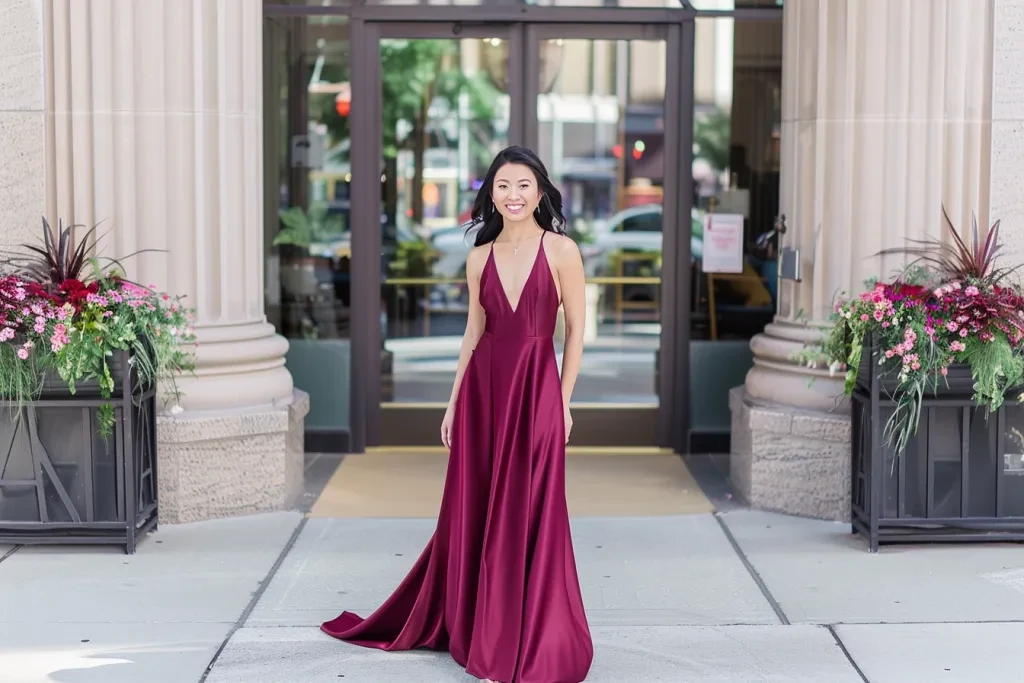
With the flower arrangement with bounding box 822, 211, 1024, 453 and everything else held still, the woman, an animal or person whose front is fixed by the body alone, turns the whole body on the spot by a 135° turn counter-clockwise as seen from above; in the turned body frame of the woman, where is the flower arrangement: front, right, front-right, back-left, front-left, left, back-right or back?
front

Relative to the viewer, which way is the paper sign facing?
toward the camera

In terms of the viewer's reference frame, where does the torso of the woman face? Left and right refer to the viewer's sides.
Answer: facing the viewer

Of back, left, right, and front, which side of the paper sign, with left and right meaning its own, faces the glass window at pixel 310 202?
right

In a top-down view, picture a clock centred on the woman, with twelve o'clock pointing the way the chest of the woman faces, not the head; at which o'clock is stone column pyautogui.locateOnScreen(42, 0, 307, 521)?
The stone column is roughly at 5 o'clock from the woman.

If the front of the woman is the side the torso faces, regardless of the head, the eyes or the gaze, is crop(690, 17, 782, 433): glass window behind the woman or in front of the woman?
behind

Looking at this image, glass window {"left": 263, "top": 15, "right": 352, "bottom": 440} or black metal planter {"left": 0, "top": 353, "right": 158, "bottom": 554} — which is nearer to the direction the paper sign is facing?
the black metal planter

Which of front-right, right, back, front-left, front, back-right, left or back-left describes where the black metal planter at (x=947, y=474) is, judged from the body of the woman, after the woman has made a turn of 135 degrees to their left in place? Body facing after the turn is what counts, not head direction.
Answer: front

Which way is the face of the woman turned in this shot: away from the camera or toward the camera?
toward the camera

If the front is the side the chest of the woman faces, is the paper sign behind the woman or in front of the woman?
behind

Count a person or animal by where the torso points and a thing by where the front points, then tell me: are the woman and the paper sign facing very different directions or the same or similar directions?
same or similar directions

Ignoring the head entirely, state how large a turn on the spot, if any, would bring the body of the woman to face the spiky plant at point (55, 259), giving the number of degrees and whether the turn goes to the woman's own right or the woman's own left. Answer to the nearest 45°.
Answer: approximately 135° to the woman's own right

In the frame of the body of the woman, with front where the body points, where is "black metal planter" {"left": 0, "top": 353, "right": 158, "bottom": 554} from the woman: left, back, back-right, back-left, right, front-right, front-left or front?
back-right

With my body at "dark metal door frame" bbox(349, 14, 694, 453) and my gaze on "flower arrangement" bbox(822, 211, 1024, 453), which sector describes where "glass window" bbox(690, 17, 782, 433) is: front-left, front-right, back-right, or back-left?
front-left

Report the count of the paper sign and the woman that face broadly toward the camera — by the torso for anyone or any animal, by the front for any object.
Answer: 2

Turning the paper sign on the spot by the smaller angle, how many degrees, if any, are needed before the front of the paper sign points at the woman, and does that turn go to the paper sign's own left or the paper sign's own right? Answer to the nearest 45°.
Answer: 0° — it already faces them
